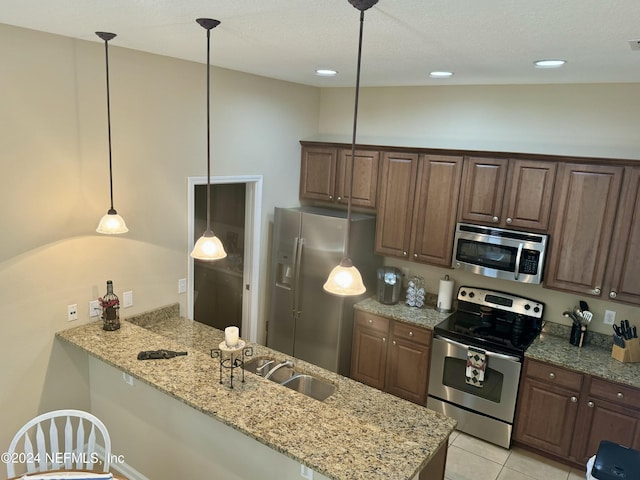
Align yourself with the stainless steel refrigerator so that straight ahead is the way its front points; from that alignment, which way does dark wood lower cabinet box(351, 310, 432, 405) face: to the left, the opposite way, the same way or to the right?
the same way

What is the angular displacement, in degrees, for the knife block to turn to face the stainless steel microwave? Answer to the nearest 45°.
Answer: approximately 45° to its right

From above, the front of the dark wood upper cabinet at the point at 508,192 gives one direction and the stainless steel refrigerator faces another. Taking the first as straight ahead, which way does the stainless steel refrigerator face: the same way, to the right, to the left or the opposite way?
the same way

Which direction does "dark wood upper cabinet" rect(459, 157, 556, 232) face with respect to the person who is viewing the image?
facing the viewer

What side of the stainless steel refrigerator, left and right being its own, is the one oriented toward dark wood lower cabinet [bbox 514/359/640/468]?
left

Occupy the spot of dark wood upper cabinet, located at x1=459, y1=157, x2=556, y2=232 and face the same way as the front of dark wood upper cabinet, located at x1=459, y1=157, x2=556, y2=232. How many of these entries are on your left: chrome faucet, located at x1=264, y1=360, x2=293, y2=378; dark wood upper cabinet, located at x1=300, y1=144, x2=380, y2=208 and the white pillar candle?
0

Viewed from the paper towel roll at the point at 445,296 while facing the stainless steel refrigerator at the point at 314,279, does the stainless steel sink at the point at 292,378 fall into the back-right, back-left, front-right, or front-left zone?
front-left

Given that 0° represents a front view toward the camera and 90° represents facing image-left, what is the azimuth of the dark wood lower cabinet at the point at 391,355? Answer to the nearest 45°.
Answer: approximately 45°

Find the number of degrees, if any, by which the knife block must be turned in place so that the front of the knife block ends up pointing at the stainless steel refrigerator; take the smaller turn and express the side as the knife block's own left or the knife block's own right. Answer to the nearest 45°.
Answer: approximately 45° to the knife block's own right

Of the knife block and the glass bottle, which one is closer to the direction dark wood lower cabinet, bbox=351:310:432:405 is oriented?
the glass bottle

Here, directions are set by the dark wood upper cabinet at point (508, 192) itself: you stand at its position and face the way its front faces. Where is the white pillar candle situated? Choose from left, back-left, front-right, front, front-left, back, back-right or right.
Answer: front-right

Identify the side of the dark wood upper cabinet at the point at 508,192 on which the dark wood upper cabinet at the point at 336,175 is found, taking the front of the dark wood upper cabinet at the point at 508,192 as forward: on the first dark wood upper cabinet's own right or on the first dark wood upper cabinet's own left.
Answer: on the first dark wood upper cabinet's own right

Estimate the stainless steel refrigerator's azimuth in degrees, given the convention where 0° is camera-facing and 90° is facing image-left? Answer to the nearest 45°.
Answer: approximately 45°
